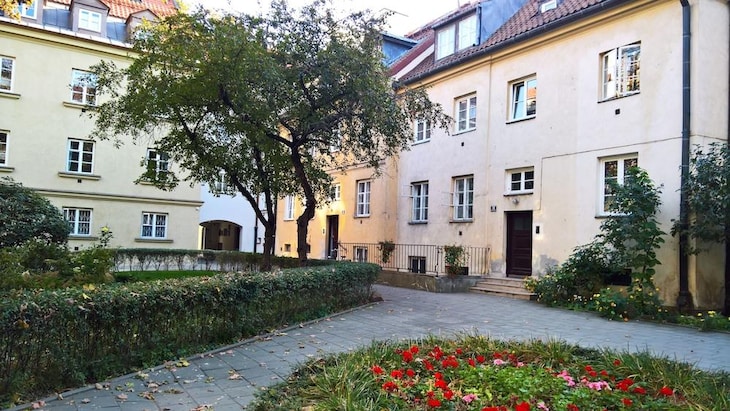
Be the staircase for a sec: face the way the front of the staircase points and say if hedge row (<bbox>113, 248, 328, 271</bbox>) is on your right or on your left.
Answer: on your right

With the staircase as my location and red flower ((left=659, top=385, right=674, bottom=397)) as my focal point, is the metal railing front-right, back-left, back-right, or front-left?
back-right

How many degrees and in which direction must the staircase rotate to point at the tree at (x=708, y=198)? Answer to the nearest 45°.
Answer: approximately 90° to its left

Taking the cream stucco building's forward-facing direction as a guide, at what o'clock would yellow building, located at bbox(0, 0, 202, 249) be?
The yellow building is roughly at 2 o'clock from the cream stucco building.

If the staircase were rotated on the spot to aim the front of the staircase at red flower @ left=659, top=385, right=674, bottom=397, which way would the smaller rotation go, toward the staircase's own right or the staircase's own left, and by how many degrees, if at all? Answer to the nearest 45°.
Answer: approximately 45° to the staircase's own left

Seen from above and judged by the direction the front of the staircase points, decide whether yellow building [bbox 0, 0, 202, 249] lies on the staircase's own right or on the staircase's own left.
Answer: on the staircase's own right
